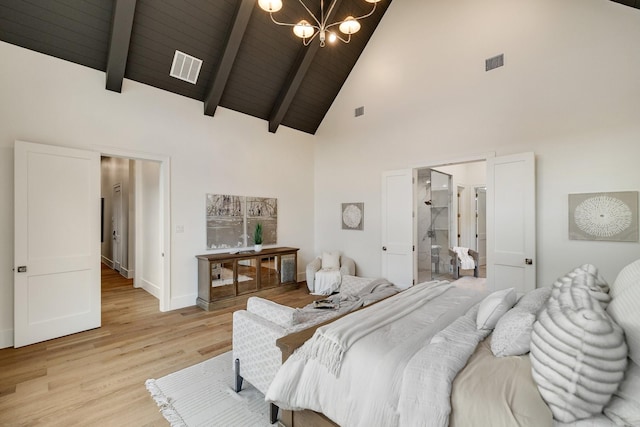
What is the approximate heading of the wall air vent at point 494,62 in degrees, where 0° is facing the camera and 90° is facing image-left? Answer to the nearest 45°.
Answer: approximately 45°

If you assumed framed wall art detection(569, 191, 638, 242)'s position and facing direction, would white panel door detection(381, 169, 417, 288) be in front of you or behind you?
in front

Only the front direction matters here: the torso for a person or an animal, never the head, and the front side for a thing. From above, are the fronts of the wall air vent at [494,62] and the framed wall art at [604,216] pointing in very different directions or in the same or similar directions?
same or similar directions

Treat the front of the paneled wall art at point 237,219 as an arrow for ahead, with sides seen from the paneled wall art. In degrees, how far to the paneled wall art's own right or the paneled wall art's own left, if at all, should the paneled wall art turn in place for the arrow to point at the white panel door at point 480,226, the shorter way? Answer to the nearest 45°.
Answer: approximately 45° to the paneled wall art's own left

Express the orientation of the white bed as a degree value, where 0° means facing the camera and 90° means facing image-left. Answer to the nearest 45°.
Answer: approximately 135°

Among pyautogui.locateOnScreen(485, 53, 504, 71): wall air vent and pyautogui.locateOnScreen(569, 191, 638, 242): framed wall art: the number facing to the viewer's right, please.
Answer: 0

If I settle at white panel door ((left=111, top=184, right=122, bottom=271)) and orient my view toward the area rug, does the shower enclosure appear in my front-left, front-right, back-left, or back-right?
front-left

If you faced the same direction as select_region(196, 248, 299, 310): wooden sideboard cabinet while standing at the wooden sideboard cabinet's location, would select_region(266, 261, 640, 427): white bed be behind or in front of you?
in front

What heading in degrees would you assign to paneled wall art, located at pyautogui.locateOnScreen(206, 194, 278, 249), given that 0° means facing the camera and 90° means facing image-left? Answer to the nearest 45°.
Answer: approximately 315°

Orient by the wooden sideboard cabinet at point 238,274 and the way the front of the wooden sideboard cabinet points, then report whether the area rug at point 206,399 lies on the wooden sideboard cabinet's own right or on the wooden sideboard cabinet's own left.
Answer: on the wooden sideboard cabinet's own right

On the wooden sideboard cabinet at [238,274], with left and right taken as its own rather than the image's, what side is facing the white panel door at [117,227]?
back

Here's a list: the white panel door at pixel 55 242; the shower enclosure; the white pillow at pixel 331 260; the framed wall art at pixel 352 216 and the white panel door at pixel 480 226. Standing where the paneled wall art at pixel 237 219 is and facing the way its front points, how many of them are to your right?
1

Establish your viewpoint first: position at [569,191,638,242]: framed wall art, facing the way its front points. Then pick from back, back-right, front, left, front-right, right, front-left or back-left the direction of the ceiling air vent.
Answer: front

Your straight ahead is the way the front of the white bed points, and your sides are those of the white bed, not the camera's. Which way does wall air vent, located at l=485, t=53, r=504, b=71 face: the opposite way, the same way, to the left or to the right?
to the left

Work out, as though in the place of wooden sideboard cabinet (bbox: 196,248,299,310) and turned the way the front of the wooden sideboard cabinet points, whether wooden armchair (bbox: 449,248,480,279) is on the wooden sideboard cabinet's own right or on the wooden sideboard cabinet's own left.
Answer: on the wooden sideboard cabinet's own left
